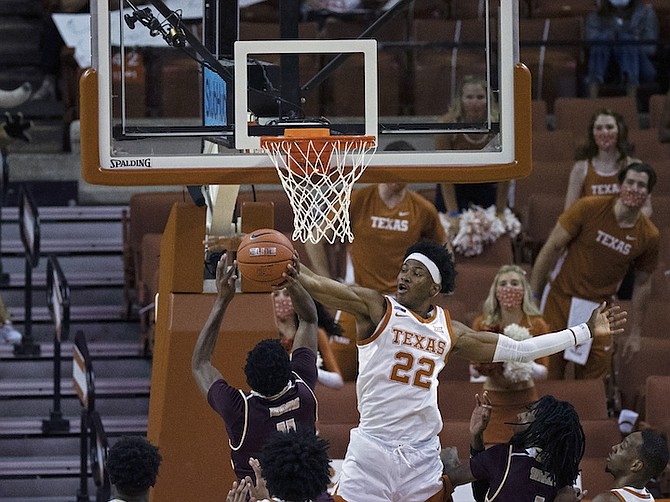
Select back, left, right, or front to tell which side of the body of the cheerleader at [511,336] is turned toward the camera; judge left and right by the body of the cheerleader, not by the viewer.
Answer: front

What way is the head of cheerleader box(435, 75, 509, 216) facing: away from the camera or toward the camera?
toward the camera

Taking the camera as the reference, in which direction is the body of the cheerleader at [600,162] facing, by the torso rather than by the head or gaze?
toward the camera

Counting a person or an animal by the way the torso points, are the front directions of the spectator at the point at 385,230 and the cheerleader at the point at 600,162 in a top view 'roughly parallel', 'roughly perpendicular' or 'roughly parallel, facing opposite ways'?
roughly parallel

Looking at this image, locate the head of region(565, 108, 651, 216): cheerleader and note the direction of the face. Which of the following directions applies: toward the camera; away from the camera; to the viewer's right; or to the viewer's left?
toward the camera

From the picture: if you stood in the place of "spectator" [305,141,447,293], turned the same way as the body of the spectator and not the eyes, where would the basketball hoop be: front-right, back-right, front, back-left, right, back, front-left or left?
front

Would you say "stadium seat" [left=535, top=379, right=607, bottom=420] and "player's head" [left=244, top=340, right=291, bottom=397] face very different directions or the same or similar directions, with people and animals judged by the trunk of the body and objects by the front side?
very different directions

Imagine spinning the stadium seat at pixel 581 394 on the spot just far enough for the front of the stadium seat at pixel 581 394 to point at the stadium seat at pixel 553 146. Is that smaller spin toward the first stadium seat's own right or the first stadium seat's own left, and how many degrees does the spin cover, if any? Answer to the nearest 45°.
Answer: approximately 180°

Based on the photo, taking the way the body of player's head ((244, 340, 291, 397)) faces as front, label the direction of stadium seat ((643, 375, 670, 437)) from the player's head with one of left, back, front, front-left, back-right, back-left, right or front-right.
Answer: front-right

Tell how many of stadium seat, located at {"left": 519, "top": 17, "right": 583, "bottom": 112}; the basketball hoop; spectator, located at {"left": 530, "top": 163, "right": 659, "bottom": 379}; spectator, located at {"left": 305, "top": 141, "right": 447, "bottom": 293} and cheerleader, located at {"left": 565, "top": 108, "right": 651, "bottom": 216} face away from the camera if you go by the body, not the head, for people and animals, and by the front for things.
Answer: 0

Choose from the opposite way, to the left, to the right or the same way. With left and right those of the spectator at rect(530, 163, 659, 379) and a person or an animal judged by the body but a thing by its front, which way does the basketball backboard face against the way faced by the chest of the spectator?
the same way

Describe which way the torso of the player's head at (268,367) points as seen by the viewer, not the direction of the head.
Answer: away from the camera

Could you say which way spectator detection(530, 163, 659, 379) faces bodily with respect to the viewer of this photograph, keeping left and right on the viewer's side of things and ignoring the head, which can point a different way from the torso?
facing the viewer

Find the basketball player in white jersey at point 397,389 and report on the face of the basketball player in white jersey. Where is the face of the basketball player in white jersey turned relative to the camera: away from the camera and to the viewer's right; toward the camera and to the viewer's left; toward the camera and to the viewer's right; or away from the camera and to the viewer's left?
toward the camera and to the viewer's left

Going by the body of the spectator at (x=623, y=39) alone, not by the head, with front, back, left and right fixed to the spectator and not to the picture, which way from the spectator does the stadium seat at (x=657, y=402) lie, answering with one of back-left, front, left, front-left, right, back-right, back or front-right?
front

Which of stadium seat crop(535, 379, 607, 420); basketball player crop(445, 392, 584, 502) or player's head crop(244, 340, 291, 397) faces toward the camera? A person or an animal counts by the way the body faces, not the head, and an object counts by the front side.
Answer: the stadium seat

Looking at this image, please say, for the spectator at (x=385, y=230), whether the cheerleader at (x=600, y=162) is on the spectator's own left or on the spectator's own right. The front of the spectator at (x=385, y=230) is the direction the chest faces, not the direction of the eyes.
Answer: on the spectator's own left

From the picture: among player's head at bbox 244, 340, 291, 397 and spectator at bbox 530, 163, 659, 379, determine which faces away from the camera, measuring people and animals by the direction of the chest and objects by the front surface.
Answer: the player's head

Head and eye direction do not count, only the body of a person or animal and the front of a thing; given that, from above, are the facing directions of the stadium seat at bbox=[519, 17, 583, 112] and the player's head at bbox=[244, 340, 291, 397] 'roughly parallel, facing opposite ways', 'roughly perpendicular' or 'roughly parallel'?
roughly parallel, facing opposite ways
